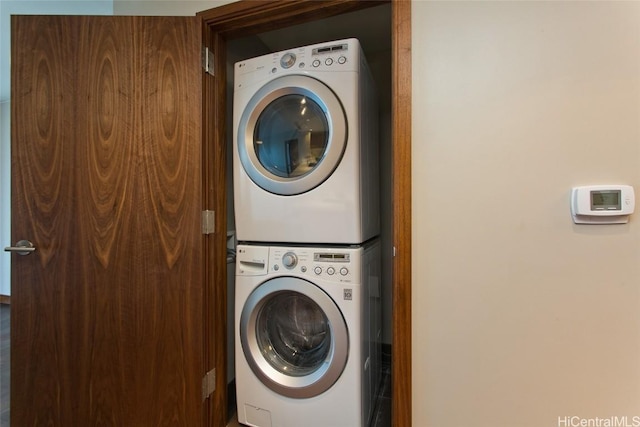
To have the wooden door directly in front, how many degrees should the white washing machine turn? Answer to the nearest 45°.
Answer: approximately 45° to its right

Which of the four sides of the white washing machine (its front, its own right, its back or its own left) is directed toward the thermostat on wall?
left

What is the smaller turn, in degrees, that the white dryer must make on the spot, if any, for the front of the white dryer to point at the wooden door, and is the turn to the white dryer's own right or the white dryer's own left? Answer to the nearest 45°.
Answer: approximately 45° to the white dryer's own right

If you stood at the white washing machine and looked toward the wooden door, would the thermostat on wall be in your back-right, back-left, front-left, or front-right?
back-left

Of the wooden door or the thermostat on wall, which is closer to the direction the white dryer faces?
the wooden door

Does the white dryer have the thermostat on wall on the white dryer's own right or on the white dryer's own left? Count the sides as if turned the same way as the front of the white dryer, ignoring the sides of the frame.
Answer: on the white dryer's own left

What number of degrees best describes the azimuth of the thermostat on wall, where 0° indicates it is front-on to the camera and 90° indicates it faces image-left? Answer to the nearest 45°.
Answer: approximately 0°
